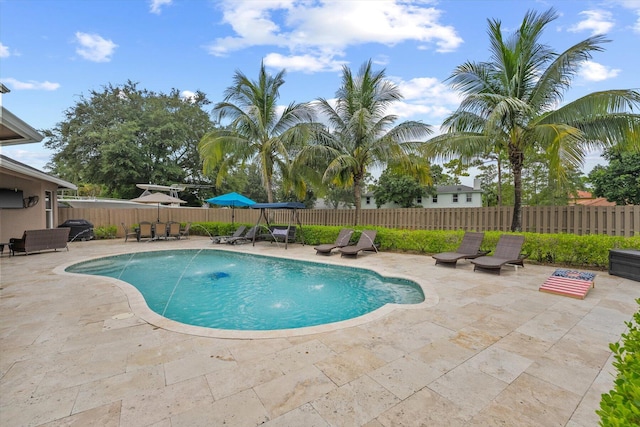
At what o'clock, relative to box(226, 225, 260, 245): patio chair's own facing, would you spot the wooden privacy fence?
The wooden privacy fence is roughly at 7 o'clock from the patio chair.

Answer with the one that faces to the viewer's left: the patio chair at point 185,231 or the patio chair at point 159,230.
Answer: the patio chair at point 185,231

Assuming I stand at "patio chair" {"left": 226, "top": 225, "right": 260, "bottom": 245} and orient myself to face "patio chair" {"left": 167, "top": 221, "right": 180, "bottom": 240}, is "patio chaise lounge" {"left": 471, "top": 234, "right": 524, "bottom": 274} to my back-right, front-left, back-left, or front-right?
back-left

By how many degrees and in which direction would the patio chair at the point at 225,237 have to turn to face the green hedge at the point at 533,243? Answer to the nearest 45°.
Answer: approximately 135° to its left

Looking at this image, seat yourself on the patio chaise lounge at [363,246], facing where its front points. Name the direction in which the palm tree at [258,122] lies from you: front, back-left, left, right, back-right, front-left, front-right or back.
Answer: right

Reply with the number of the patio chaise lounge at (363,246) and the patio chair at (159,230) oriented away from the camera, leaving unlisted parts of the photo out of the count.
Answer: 1

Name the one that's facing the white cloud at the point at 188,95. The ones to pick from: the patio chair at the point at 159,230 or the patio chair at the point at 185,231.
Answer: the patio chair at the point at 159,230

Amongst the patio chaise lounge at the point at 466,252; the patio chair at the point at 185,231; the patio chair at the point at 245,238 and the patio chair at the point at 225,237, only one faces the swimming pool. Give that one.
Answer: the patio chaise lounge

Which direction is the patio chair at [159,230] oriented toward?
away from the camera

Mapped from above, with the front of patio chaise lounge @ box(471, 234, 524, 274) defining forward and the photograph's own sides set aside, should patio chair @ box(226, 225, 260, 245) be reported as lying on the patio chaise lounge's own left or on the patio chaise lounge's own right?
on the patio chaise lounge's own right

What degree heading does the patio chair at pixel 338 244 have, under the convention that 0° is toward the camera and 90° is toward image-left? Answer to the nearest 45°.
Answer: approximately 45°

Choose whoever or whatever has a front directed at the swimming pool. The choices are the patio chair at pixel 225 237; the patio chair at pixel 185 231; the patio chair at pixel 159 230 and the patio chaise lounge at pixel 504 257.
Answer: the patio chaise lounge

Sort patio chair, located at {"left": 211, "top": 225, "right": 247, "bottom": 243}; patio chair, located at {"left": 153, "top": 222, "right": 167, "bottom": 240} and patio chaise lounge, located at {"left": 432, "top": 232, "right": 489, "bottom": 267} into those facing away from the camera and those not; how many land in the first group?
1

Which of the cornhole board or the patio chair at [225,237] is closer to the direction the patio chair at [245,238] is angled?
the patio chair
